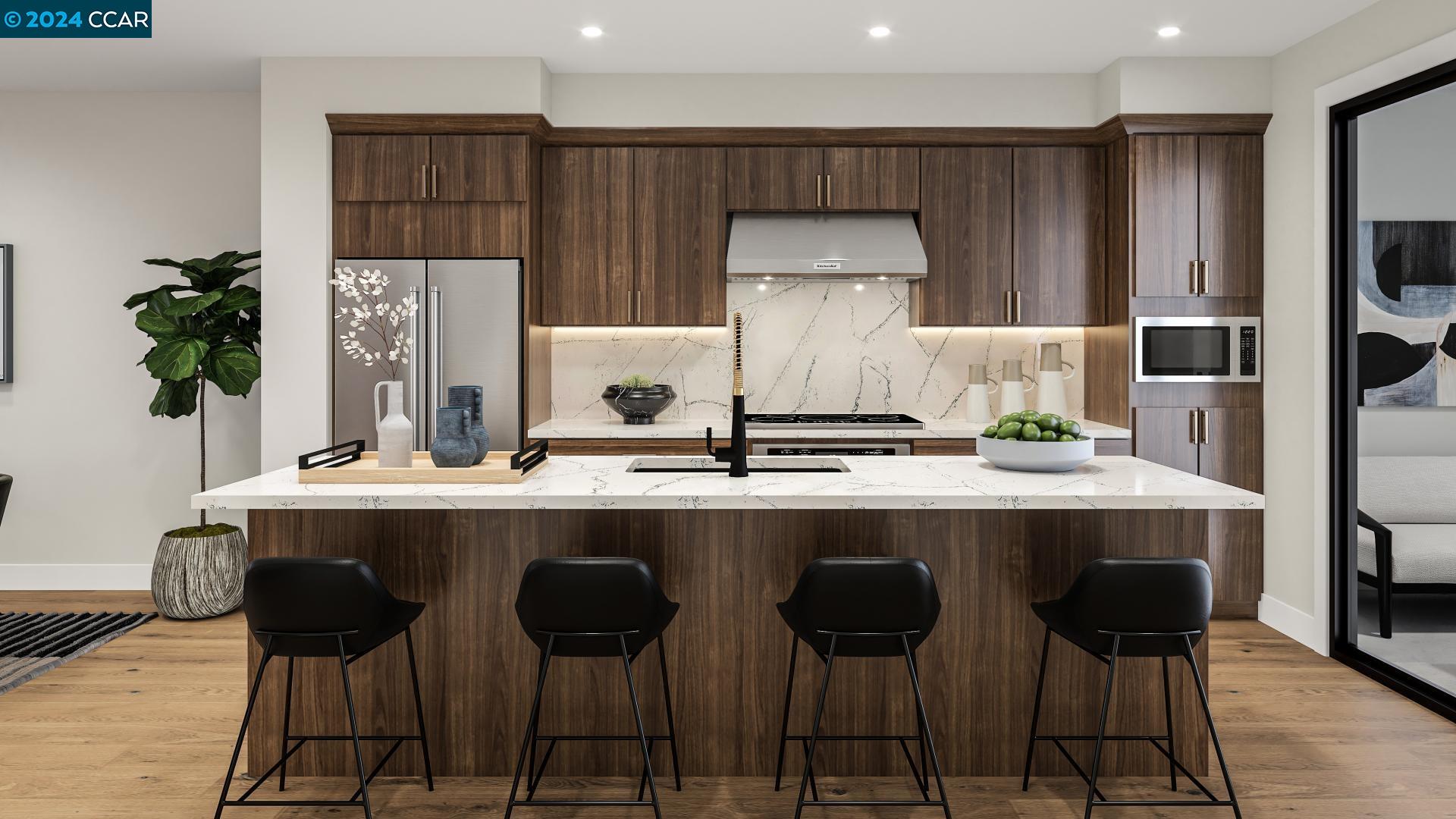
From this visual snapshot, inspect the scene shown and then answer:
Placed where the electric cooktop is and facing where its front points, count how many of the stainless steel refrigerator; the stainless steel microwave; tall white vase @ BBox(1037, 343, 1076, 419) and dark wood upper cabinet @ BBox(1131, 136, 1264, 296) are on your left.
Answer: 3

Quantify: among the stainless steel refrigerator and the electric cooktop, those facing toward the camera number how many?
2

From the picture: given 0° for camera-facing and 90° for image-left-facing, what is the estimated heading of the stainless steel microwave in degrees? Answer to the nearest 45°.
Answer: approximately 0°

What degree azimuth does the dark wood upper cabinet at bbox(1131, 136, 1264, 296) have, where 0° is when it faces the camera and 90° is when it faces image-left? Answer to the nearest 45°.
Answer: approximately 0°

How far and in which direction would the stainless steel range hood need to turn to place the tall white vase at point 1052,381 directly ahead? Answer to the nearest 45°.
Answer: approximately 90° to its left

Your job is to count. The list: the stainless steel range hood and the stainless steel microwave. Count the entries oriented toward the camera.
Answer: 2

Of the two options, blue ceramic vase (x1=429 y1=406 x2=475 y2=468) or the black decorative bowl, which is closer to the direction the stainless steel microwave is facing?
the blue ceramic vase
